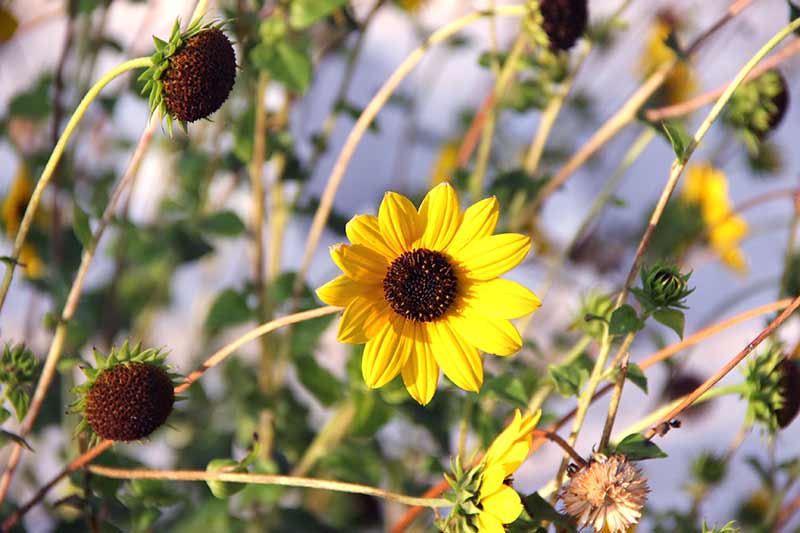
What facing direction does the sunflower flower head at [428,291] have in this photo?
toward the camera
